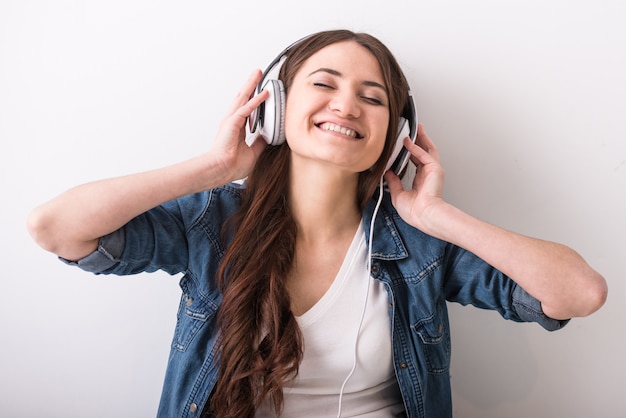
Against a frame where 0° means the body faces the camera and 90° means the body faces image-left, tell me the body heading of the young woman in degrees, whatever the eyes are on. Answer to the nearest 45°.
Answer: approximately 0°
